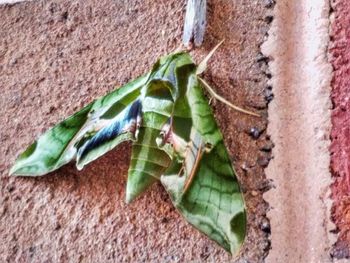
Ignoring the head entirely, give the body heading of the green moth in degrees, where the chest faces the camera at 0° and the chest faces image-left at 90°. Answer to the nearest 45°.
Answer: approximately 225°
